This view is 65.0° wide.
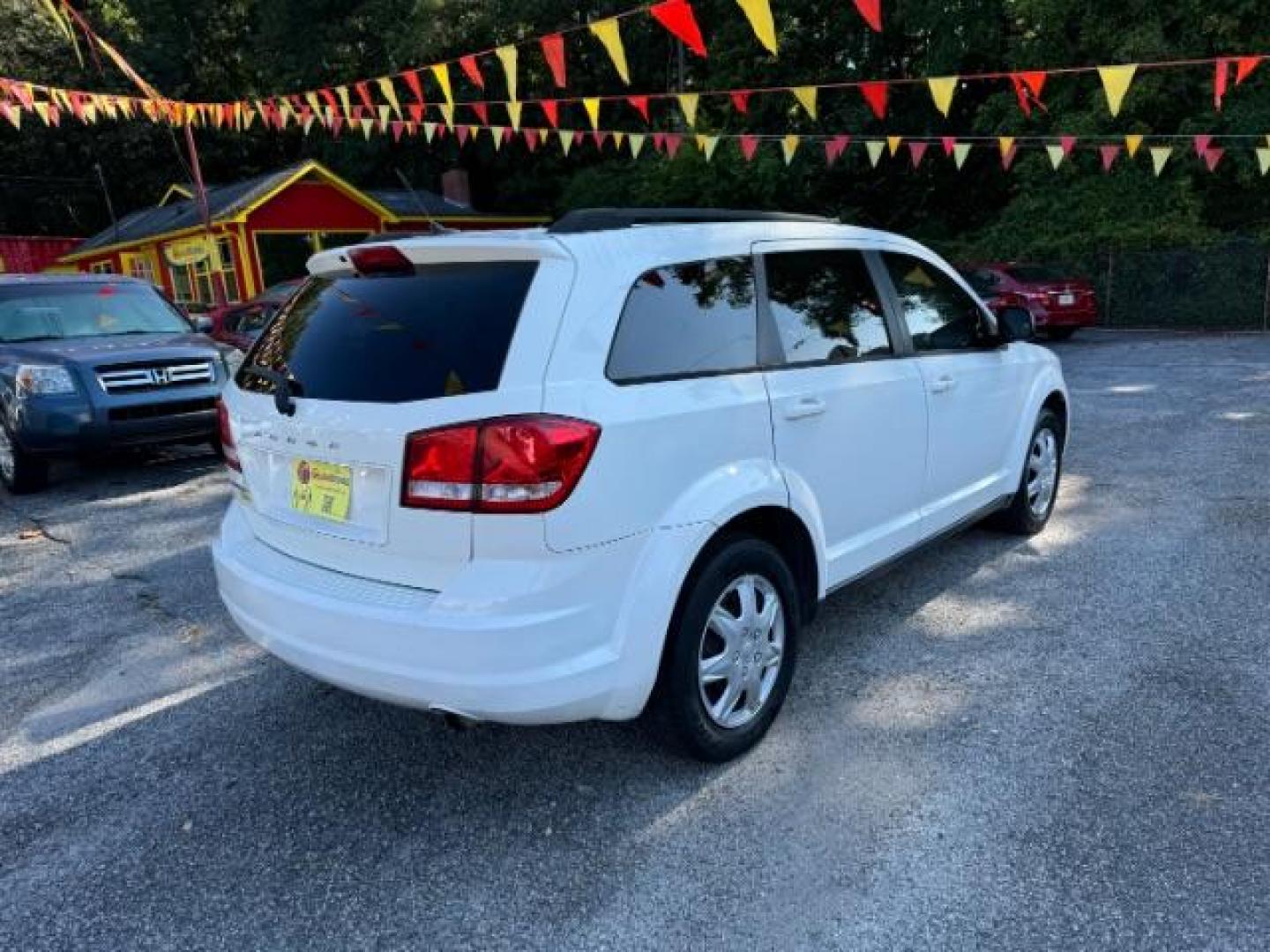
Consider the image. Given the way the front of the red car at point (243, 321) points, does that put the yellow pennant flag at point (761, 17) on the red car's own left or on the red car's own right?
on the red car's own left

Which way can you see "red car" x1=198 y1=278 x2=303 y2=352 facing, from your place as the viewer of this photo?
facing the viewer and to the left of the viewer

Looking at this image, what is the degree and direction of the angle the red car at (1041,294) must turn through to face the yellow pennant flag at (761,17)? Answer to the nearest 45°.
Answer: approximately 135° to its left

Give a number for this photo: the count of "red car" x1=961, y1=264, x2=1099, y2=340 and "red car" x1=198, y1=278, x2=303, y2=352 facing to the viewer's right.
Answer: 0

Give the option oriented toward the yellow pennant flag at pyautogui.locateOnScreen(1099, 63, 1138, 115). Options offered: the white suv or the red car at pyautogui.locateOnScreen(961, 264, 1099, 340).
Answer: the white suv

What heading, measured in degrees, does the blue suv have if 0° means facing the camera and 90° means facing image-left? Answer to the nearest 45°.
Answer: approximately 315°

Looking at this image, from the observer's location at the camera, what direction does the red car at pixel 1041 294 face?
facing away from the viewer and to the left of the viewer

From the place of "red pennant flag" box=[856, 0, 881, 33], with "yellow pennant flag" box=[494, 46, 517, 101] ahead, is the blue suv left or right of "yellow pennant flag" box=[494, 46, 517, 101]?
left

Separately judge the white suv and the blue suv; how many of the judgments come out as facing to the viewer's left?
0

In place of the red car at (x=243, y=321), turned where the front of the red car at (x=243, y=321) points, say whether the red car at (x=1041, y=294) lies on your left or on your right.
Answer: on your left
